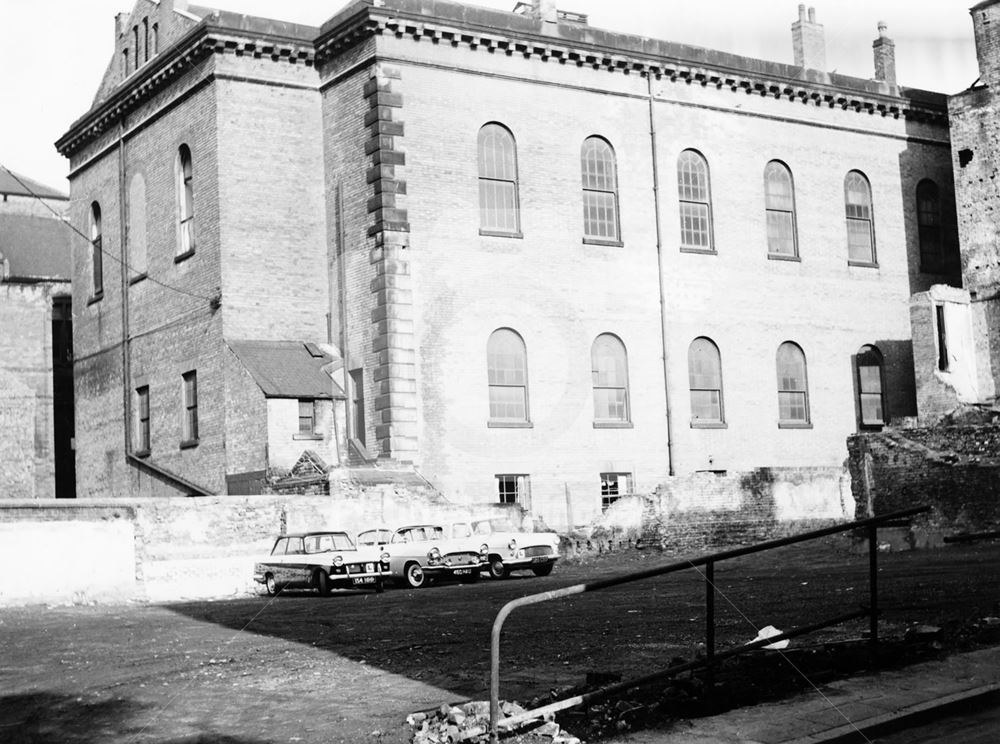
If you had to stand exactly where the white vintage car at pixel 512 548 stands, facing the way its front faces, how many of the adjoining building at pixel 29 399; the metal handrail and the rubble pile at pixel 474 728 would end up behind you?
1

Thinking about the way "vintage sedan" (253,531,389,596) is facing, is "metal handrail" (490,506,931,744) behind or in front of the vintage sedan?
in front

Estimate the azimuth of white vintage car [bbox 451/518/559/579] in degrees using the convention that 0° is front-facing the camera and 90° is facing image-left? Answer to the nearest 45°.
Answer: approximately 315°

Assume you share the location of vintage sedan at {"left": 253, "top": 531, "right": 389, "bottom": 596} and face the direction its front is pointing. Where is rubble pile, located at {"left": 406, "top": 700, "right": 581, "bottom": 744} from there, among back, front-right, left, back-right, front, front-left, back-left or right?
front-right

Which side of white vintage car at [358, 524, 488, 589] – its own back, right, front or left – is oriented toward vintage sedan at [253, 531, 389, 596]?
right

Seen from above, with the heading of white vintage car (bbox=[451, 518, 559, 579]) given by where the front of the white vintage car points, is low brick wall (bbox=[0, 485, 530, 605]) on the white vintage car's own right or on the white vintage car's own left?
on the white vintage car's own right

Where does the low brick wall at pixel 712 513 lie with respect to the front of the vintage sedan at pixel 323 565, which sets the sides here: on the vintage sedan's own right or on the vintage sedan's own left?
on the vintage sedan's own left

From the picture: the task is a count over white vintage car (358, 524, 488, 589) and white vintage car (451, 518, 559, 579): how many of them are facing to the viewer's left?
0

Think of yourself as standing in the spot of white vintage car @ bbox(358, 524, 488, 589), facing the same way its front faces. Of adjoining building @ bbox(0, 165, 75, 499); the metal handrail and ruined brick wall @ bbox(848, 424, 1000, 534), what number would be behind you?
1

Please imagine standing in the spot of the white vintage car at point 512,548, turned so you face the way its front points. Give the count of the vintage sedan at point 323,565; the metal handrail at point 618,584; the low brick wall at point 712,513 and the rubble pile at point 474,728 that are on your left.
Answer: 1

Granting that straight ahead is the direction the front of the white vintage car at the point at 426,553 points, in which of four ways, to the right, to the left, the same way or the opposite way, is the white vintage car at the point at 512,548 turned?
the same way

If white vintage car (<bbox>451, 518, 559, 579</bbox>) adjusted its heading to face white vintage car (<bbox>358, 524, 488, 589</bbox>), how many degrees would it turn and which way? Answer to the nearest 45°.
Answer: approximately 90° to its right

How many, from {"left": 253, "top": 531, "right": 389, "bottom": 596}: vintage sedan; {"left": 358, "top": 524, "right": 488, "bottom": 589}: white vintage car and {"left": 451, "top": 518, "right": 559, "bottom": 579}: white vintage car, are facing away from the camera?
0

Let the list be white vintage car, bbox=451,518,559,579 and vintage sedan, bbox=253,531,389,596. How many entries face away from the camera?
0

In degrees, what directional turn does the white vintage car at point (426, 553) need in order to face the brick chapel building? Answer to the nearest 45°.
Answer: approximately 135° to its left

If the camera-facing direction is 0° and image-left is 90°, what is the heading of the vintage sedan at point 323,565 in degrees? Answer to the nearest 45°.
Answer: approximately 315°

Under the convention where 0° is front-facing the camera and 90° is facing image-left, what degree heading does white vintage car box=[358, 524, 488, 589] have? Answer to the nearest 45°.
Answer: approximately 315°

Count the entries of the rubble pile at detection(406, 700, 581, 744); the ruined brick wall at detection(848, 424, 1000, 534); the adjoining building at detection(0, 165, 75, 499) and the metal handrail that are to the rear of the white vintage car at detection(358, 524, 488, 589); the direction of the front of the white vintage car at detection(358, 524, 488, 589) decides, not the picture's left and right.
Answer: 1

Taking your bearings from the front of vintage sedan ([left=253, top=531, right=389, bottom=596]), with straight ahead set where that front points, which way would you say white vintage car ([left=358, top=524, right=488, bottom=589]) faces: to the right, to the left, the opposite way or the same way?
the same way

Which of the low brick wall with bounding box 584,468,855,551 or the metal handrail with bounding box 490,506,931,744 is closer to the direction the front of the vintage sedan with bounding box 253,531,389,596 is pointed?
the metal handrail

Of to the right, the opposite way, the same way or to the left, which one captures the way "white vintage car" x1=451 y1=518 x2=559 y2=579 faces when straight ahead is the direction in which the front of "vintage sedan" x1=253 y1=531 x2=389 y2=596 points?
the same way
